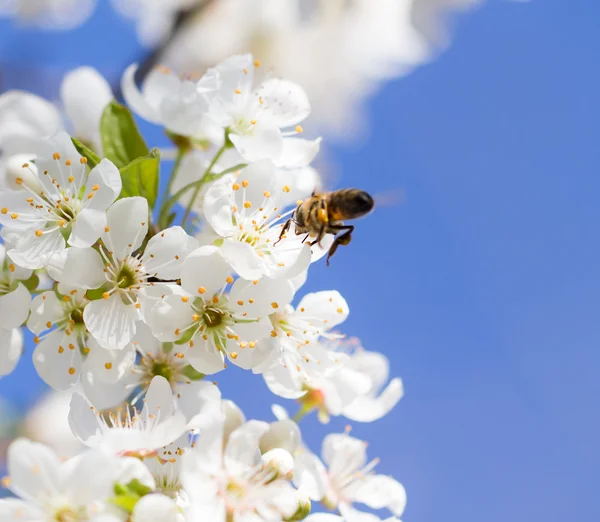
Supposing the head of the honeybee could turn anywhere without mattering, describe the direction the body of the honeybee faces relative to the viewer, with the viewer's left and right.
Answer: facing to the left of the viewer
